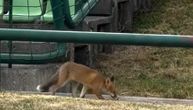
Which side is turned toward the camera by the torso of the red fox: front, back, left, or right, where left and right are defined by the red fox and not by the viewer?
right

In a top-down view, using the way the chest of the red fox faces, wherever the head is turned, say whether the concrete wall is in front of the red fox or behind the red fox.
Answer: behind
